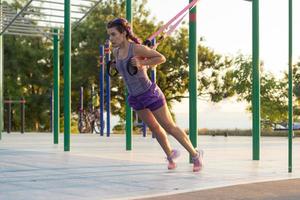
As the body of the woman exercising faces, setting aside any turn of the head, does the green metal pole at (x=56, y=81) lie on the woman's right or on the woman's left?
on the woman's right

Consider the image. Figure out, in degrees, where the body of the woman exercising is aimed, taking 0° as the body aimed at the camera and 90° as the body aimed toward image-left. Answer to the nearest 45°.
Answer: approximately 45°

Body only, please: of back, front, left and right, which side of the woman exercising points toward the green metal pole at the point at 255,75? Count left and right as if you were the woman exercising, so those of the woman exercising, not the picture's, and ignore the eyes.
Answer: back

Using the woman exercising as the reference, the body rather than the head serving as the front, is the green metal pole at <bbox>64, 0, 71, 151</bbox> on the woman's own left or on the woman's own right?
on the woman's own right
